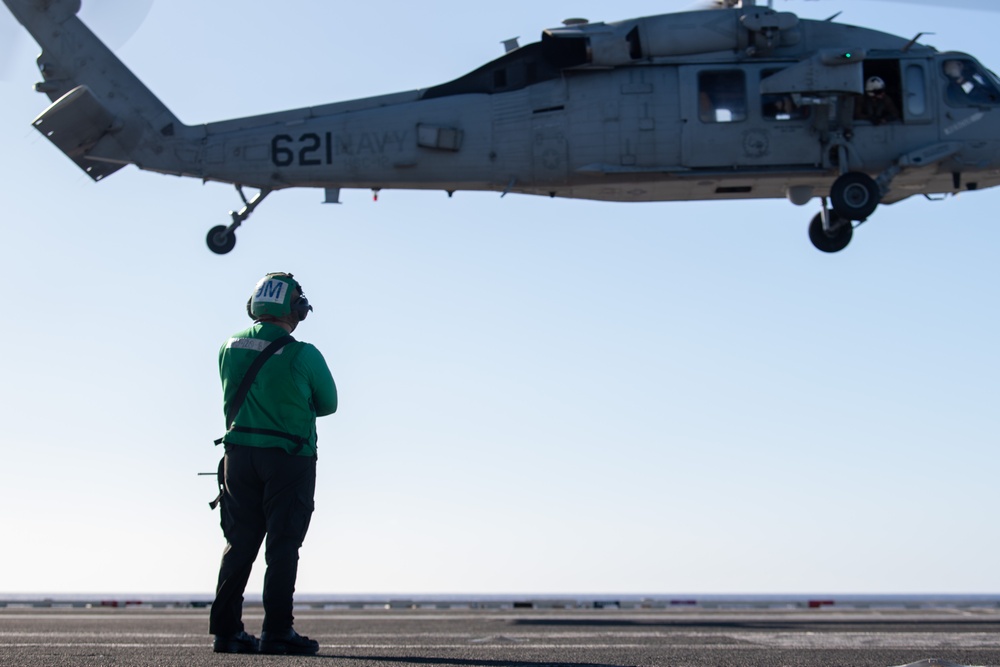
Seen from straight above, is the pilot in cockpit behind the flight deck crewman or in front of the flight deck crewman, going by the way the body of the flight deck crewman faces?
in front

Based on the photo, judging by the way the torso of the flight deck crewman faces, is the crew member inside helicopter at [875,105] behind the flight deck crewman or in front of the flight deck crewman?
in front

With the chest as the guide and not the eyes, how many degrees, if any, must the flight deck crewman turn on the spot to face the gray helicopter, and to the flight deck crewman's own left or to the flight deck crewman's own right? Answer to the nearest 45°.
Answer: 0° — they already face it

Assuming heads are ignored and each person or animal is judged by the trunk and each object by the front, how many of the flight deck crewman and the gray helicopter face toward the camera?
0

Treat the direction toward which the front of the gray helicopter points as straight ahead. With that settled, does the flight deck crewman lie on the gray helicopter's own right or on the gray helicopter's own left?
on the gray helicopter's own right

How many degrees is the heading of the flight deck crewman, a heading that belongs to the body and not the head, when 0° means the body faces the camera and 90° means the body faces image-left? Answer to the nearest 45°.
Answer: approximately 225°

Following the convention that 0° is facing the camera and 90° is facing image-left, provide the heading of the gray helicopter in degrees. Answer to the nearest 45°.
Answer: approximately 270°
